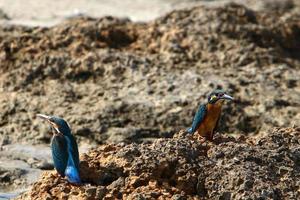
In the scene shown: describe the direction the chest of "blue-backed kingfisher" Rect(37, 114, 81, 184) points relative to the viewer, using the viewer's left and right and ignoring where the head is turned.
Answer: facing away from the viewer and to the left of the viewer

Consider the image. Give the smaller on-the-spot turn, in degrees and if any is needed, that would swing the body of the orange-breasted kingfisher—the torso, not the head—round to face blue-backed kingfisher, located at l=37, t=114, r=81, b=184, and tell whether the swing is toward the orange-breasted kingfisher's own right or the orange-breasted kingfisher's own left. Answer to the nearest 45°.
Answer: approximately 90° to the orange-breasted kingfisher's own right

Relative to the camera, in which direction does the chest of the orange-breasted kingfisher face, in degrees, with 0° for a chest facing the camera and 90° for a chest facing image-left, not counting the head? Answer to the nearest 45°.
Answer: approximately 315°

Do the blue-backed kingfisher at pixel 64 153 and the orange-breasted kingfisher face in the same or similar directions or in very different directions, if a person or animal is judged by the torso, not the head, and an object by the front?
very different directions

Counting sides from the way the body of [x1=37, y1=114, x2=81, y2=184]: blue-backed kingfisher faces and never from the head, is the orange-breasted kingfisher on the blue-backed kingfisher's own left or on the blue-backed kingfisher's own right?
on the blue-backed kingfisher's own right
